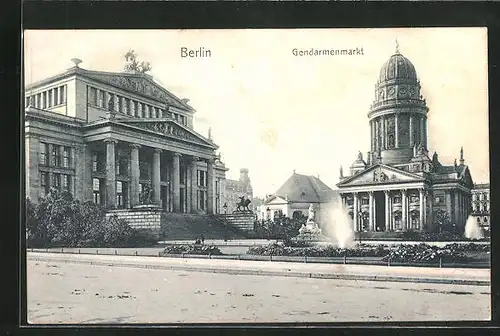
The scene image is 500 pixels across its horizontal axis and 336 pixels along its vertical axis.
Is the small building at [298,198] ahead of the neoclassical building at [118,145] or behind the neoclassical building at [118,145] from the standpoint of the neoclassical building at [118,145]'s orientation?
ahead

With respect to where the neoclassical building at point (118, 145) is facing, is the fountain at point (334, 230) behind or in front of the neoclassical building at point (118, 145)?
in front

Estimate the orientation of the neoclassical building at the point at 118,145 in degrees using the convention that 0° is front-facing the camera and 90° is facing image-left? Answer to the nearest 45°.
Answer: approximately 315°
